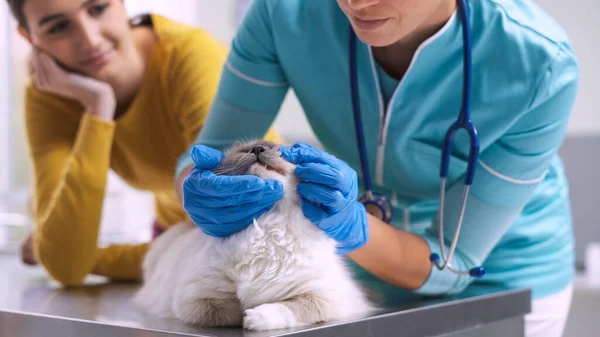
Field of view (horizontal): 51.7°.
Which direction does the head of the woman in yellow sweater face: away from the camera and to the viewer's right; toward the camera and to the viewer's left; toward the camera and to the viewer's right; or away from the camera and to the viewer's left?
toward the camera and to the viewer's right

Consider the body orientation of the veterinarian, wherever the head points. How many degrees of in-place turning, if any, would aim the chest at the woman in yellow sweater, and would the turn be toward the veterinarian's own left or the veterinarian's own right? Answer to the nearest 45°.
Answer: approximately 45° to the veterinarian's own right

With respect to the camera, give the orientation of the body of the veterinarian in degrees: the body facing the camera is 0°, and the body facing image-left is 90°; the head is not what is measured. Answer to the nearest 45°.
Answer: approximately 45°
